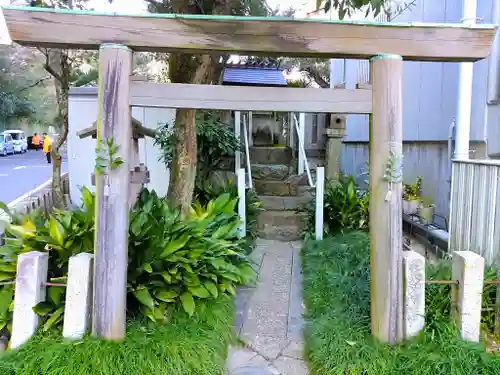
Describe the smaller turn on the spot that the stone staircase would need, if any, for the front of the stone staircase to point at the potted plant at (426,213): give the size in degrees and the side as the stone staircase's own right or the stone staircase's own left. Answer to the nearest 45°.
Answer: approximately 45° to the stone staircase's own left

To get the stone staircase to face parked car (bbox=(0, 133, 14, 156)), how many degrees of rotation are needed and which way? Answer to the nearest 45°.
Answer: approximately 135° to its right

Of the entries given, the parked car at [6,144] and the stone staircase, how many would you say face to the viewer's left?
0

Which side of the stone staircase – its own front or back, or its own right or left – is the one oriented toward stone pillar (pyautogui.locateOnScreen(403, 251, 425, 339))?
front

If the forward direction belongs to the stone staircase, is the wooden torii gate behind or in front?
in front

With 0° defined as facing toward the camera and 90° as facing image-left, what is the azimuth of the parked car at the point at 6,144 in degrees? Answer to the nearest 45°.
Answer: approximately 315°

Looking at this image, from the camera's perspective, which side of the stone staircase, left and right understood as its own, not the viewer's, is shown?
front

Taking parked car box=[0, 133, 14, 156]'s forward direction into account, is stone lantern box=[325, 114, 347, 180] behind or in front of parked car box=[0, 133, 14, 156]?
in front

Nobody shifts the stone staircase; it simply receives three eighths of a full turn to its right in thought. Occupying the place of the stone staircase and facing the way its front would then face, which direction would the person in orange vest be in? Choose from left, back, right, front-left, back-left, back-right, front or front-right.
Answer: front
